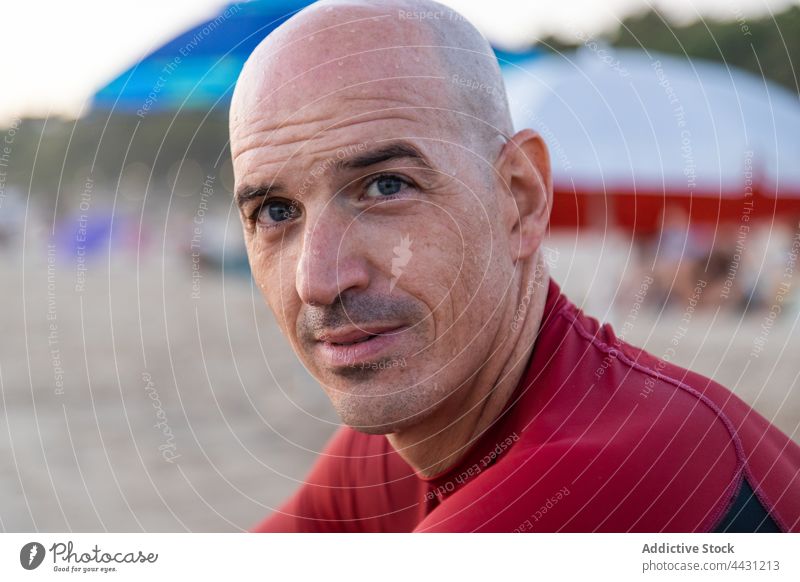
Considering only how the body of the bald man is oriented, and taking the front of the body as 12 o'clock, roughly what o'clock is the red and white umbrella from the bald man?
The red and white umbrella is roughly at 5 o'clock from the bald man.

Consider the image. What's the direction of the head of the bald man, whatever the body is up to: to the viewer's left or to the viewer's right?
to the viewer's left

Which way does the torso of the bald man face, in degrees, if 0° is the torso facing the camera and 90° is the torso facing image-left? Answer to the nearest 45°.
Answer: approximately 45°
